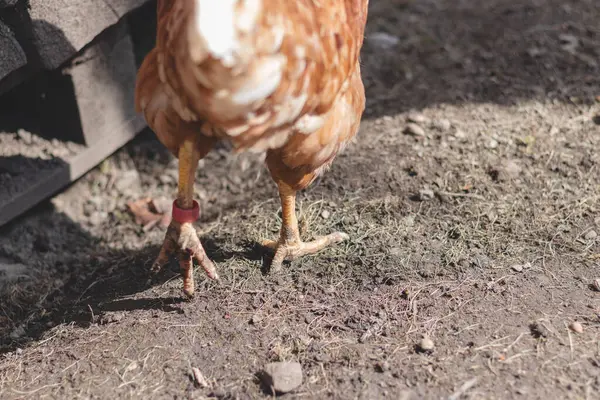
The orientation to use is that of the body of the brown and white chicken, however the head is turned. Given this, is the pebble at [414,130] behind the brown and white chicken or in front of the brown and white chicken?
behind

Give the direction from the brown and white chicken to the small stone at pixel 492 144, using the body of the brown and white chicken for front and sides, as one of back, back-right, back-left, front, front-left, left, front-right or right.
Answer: back-left

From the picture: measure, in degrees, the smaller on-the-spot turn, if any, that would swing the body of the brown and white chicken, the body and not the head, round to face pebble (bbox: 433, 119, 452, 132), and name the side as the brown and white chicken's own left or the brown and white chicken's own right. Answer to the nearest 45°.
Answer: approximately 135° to the brown and white chicken's own left

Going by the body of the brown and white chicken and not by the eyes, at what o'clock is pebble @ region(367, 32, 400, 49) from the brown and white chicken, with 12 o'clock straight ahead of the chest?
The pebble is roughly at 7 o'clock from the brown and white chicken.

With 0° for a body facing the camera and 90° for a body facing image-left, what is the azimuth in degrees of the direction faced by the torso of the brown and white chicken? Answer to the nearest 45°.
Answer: approximately 0°

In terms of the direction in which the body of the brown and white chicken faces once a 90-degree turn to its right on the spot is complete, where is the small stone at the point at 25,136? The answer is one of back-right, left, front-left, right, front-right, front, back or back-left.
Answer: front-right
